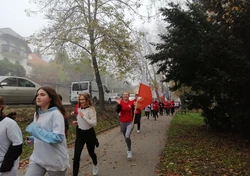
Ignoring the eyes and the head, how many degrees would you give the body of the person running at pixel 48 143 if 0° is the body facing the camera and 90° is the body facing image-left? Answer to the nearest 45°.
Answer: approximately 45°

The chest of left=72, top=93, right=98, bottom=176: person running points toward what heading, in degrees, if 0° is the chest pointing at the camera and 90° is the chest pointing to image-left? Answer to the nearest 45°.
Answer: approximately 45°

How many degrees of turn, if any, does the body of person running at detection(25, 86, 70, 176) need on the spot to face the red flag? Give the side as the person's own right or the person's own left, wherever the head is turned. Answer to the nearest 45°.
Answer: approximately 180°

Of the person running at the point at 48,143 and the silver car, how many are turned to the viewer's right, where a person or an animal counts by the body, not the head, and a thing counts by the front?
0

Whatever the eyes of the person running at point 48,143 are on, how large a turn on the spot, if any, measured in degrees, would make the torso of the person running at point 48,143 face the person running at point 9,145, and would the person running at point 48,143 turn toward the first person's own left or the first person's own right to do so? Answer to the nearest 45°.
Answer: approximately 45° to the first person's own right

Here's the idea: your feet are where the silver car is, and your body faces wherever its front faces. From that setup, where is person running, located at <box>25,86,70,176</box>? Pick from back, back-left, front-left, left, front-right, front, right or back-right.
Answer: left

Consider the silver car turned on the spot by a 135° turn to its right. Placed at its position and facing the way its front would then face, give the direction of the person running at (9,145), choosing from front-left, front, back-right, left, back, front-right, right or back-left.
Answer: back-right

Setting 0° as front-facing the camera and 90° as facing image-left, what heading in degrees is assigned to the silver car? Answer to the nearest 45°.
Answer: approximately 90°
